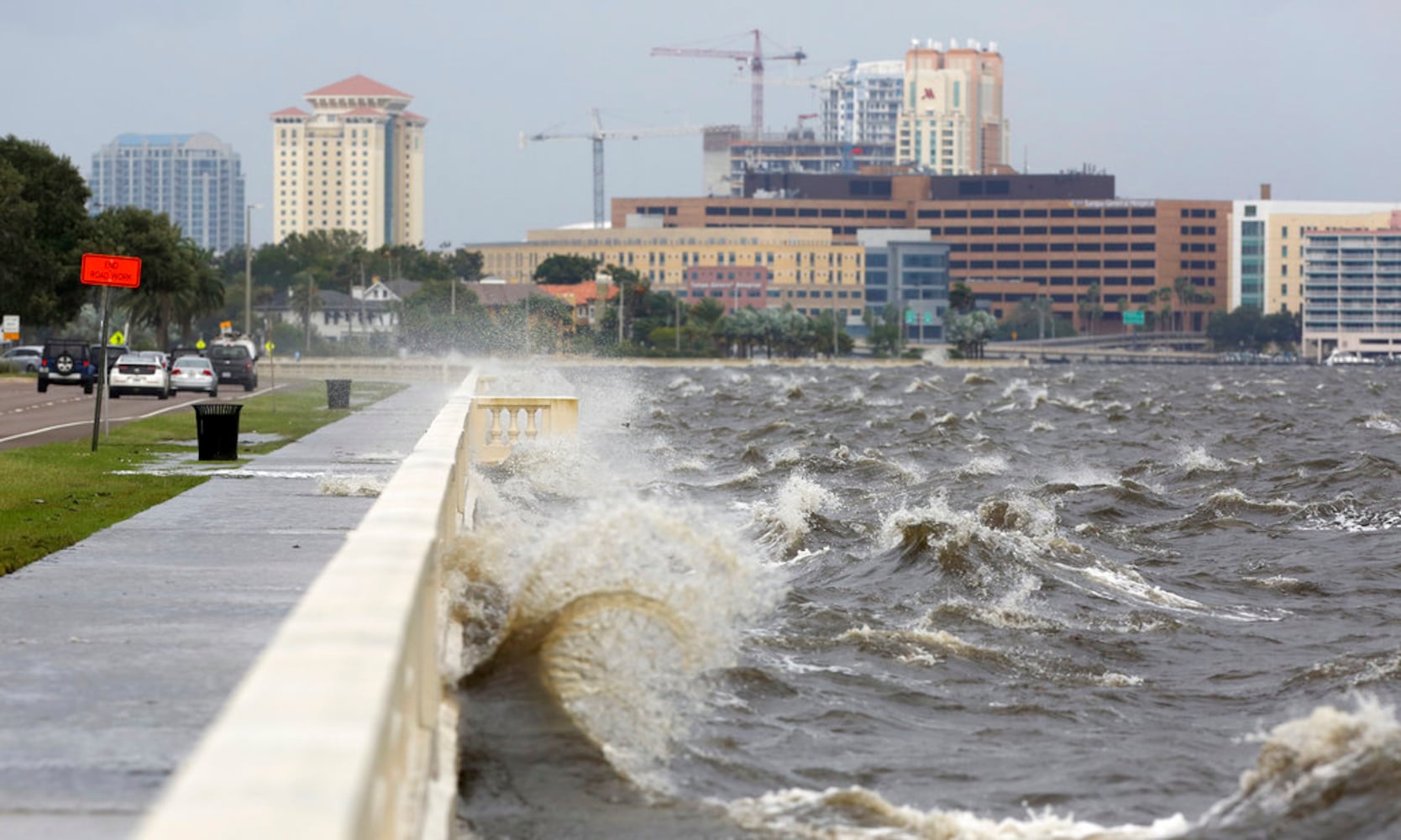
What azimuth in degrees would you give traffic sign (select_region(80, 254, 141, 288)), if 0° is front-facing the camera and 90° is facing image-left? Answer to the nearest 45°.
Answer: approximately 0°
